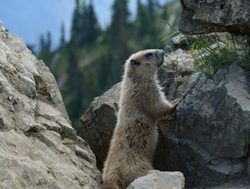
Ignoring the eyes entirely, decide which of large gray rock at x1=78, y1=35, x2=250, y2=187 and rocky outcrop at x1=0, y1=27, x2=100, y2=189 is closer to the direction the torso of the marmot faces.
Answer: the large gray rock

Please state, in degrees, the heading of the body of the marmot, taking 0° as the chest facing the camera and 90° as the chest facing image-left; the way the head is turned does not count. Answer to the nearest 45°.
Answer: approximately 270°

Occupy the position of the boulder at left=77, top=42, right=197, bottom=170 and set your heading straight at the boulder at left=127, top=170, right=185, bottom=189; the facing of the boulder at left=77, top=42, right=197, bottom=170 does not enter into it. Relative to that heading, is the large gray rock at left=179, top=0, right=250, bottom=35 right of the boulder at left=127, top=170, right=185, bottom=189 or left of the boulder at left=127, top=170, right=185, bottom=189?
left

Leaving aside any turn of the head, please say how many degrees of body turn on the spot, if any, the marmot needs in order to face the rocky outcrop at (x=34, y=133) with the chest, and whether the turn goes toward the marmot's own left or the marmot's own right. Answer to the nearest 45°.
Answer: approximately 135° to the marmot's own right
